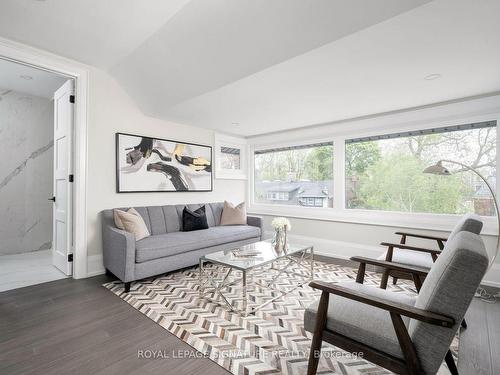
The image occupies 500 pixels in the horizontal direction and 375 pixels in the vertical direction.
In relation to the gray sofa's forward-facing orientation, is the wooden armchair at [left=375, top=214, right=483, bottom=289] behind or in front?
in front

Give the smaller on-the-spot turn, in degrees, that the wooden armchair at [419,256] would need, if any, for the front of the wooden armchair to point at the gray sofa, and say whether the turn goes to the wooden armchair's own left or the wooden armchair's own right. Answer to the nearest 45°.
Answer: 0° — it already faces it

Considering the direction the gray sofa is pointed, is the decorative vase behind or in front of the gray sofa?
in front

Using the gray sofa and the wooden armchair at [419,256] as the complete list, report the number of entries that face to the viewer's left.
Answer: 1

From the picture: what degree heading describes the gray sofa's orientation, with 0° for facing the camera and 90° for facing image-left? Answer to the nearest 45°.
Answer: approximately 315°

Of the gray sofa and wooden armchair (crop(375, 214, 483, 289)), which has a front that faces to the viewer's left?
the wooden armchair

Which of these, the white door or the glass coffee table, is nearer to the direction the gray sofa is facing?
the glass coffee table

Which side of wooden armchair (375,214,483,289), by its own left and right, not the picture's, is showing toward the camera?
left

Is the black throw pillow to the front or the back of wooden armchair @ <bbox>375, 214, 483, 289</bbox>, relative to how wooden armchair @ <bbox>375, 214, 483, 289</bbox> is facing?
to the front

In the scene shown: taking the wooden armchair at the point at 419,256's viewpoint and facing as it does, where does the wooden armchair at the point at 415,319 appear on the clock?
the wooden armchair at the point at 415,319 is roughly at 9 o'clock from the wooden armchair at the point at 419,256.
